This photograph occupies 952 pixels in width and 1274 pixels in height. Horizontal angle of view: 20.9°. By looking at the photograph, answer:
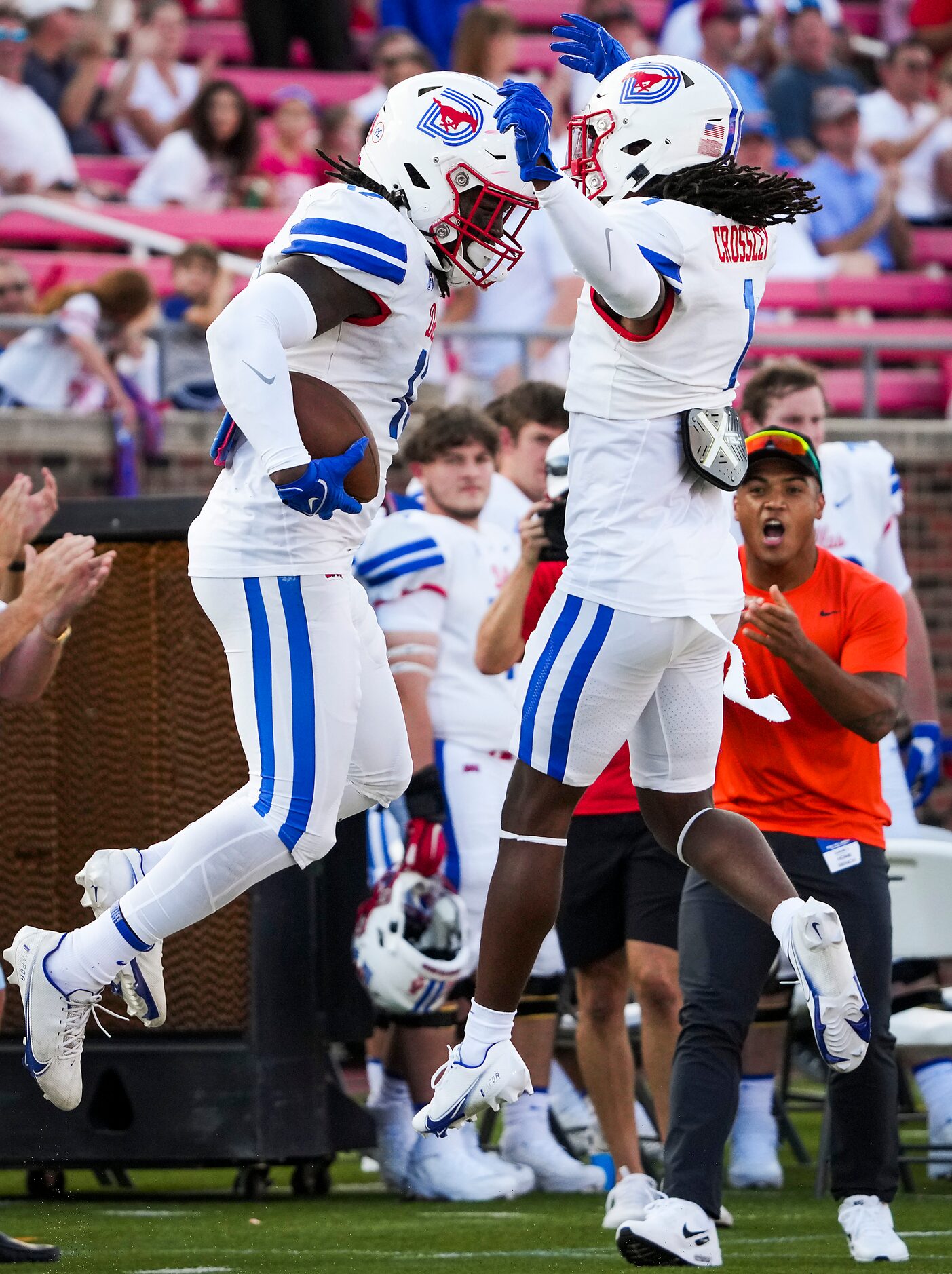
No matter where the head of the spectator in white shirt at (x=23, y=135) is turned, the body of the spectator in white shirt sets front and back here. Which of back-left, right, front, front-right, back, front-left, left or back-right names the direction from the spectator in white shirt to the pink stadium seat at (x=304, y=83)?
back-left

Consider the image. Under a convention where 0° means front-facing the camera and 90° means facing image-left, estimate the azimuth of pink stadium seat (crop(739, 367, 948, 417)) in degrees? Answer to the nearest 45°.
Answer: approximately 0°

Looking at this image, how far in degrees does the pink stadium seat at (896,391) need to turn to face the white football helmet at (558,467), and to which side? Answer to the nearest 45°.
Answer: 0° — it already faces it

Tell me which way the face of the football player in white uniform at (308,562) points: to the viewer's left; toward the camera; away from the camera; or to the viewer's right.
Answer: to the viewer's right

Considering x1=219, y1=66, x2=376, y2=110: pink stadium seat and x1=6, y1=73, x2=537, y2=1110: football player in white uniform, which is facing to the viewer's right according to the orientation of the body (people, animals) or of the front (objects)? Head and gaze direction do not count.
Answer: the football player in white uniform

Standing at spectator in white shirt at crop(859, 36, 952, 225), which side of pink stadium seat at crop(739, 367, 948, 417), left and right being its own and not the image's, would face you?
back

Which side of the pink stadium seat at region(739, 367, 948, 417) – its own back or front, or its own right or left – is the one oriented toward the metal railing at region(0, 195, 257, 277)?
right

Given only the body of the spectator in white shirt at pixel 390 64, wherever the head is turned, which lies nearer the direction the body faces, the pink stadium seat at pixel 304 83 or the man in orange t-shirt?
the man in orange t-shirt

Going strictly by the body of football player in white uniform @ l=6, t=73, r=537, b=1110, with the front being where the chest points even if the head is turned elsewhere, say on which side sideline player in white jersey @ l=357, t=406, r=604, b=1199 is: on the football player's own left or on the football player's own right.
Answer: on the football player's own left

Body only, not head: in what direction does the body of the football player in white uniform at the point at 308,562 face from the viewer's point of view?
to the viewer's right

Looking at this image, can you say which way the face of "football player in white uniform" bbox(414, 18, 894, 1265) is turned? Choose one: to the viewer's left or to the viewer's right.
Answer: to the viewer's left
